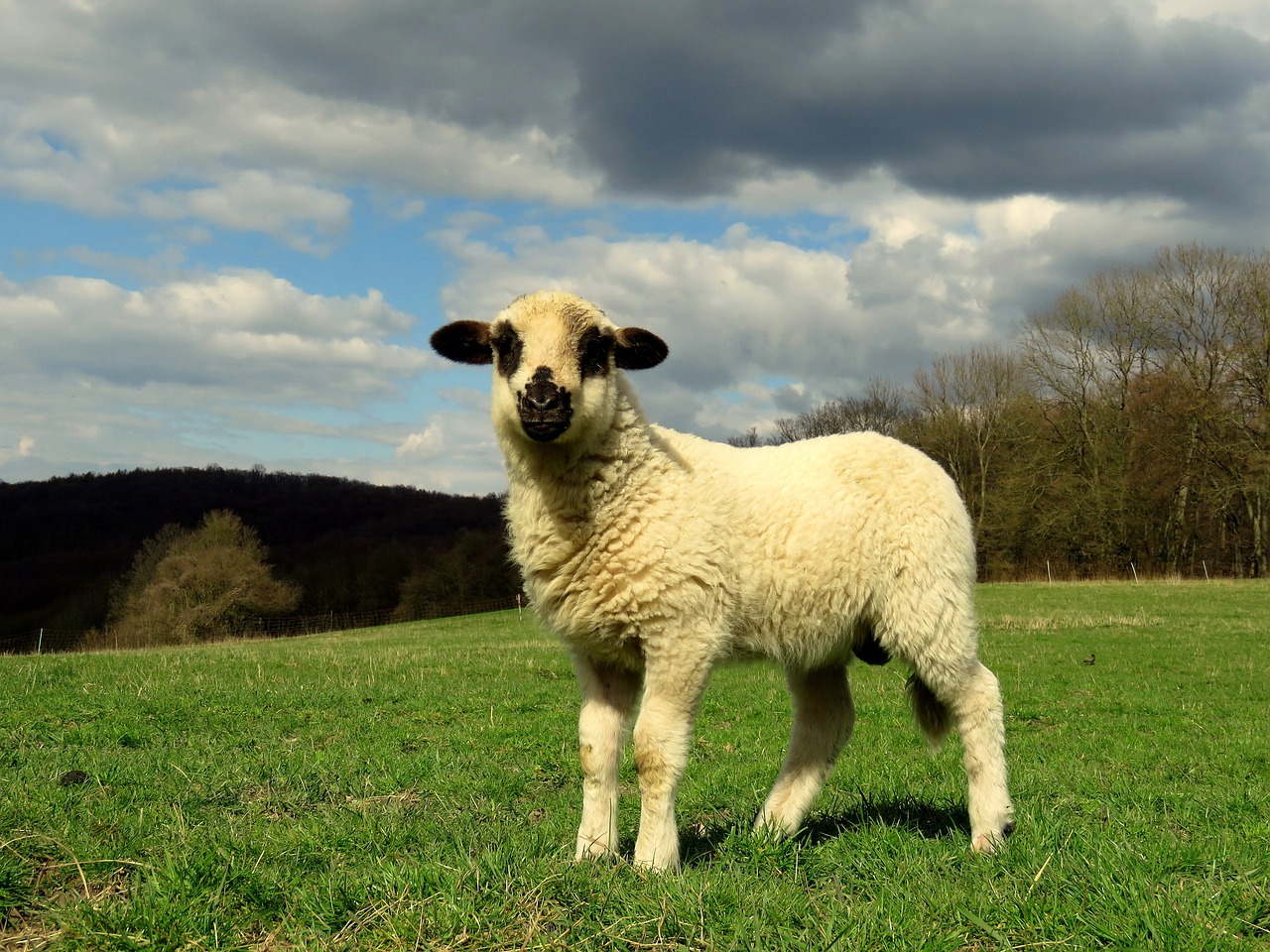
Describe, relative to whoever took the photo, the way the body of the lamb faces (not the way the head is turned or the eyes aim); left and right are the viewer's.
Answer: facing the viewer and to the left of the viewer
